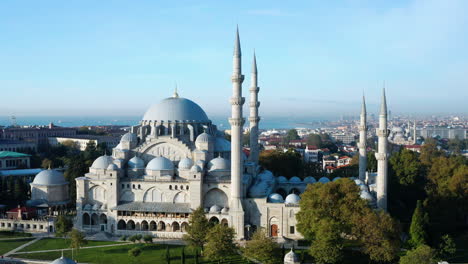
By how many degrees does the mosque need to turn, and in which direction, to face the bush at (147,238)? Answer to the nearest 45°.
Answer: approximately 135° to its right

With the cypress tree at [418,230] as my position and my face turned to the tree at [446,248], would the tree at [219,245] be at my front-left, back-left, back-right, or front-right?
back-right

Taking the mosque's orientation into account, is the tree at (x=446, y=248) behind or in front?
in front

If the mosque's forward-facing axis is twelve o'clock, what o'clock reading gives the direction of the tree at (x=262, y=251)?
The tree is roughly at 2 o'clock from the mosque.

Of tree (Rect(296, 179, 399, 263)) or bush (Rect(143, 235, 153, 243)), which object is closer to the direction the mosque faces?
the tree

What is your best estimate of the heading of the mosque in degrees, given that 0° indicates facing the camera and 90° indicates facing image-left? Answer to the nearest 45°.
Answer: approximately 270°

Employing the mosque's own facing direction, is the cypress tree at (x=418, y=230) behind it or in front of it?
in front

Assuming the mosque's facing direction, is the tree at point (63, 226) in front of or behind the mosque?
behind

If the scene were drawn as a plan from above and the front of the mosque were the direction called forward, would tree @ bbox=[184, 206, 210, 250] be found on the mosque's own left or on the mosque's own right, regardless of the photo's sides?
on the mosque's own right

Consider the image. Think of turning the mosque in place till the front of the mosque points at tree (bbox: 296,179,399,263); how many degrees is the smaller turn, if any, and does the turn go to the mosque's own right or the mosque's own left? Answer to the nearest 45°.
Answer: approximately 45° to the mosque's own right
